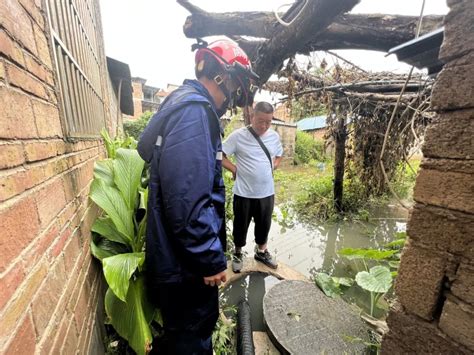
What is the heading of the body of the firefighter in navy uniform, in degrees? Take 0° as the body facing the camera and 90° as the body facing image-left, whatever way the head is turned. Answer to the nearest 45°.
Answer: approximately 270°

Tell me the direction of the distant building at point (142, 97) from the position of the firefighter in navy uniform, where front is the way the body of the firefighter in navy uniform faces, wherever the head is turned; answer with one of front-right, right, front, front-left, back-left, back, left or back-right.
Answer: left

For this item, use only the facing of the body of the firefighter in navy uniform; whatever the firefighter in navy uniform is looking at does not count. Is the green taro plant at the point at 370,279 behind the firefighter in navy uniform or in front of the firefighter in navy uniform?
in front

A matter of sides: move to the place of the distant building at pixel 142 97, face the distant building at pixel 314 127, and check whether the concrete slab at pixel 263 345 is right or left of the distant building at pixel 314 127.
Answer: right

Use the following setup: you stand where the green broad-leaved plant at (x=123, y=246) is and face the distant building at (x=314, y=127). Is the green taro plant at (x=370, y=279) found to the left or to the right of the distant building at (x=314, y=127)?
right

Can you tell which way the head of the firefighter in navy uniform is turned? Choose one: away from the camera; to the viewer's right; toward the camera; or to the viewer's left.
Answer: to the viewer's right

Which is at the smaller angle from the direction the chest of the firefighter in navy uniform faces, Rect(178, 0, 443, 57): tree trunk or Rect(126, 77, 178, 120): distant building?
the tree trunk
